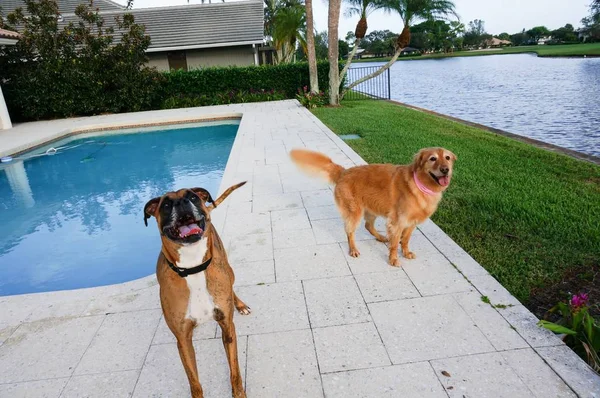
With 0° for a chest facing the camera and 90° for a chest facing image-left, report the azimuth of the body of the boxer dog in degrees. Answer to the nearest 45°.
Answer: approximately 0°

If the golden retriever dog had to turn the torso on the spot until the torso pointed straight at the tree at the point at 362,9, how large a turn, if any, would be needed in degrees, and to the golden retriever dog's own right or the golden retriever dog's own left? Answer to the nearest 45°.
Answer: approximately 135° to the golden retriever dog's own left

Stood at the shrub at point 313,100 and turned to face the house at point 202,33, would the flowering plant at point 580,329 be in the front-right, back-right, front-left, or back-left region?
back-left

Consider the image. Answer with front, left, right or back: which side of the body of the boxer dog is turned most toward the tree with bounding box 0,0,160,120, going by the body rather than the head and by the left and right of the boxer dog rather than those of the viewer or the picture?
back

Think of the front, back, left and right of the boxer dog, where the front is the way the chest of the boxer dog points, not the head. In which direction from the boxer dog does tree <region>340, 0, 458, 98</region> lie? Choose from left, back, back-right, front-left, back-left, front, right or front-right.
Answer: back-left

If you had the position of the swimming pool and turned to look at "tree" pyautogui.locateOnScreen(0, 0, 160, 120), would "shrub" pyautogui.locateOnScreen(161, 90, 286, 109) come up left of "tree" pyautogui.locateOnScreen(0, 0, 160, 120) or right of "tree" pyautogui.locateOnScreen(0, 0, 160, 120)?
right

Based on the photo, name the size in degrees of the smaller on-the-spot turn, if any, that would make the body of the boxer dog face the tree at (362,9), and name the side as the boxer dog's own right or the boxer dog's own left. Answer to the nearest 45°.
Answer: approximately 135° to the boxer dog's own left

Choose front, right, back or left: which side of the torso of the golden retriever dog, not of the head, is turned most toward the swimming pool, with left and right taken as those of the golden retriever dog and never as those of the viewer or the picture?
back

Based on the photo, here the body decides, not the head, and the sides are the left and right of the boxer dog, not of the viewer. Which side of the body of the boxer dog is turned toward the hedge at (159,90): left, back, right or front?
back

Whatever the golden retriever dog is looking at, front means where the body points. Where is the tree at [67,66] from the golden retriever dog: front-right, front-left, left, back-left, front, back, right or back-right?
back

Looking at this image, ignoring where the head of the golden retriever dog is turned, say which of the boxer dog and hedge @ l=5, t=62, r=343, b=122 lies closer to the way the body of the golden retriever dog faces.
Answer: the boxer dog

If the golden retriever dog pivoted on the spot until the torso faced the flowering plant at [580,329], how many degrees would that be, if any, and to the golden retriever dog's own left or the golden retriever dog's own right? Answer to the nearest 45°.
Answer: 0° — it already faces it

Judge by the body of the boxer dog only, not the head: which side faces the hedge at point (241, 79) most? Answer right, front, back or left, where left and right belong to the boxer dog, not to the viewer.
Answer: back
